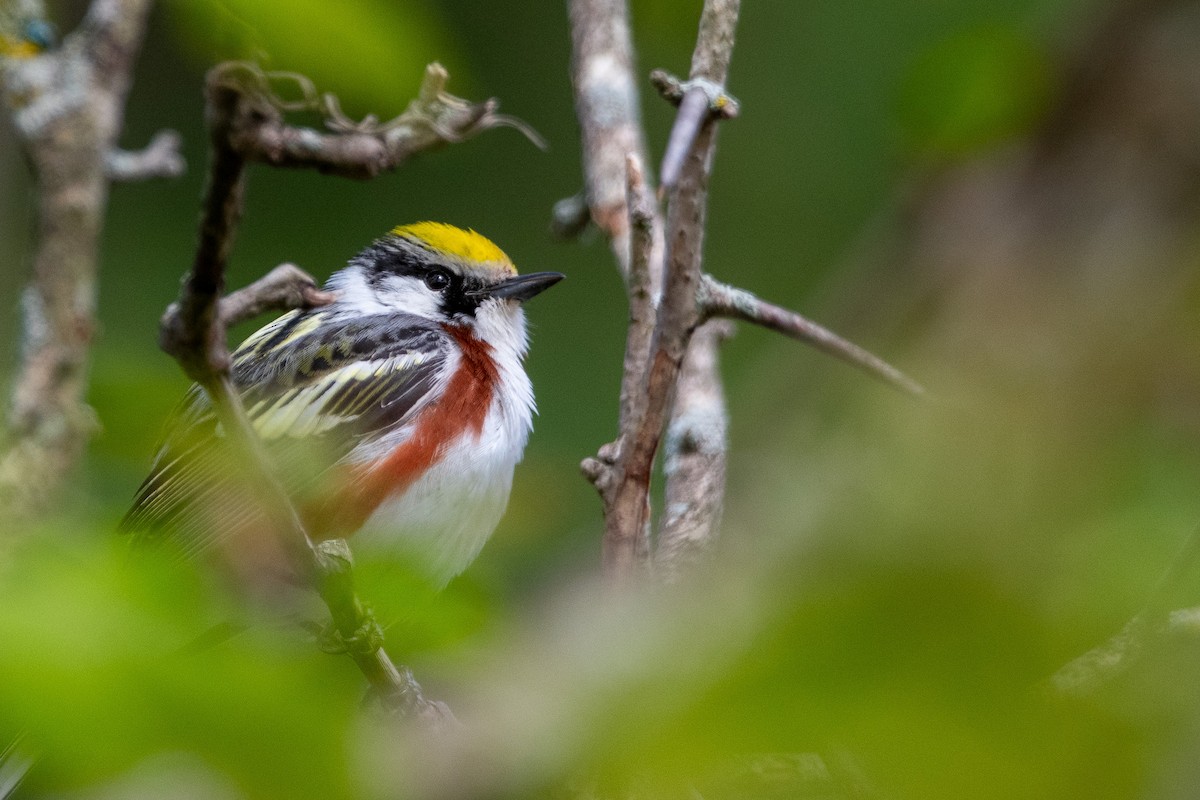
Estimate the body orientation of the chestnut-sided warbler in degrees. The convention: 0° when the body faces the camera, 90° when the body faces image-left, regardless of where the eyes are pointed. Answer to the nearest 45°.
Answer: approximately 270°

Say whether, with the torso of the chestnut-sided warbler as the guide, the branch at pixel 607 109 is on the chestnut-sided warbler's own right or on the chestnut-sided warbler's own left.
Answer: on the chestnut-sided warbler's own left

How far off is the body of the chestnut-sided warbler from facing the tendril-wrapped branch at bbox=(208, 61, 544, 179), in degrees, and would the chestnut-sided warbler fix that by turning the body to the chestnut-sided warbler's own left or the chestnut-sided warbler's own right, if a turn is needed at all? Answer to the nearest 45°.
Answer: approximately 90° to the chestnut-sided warbler's own right
